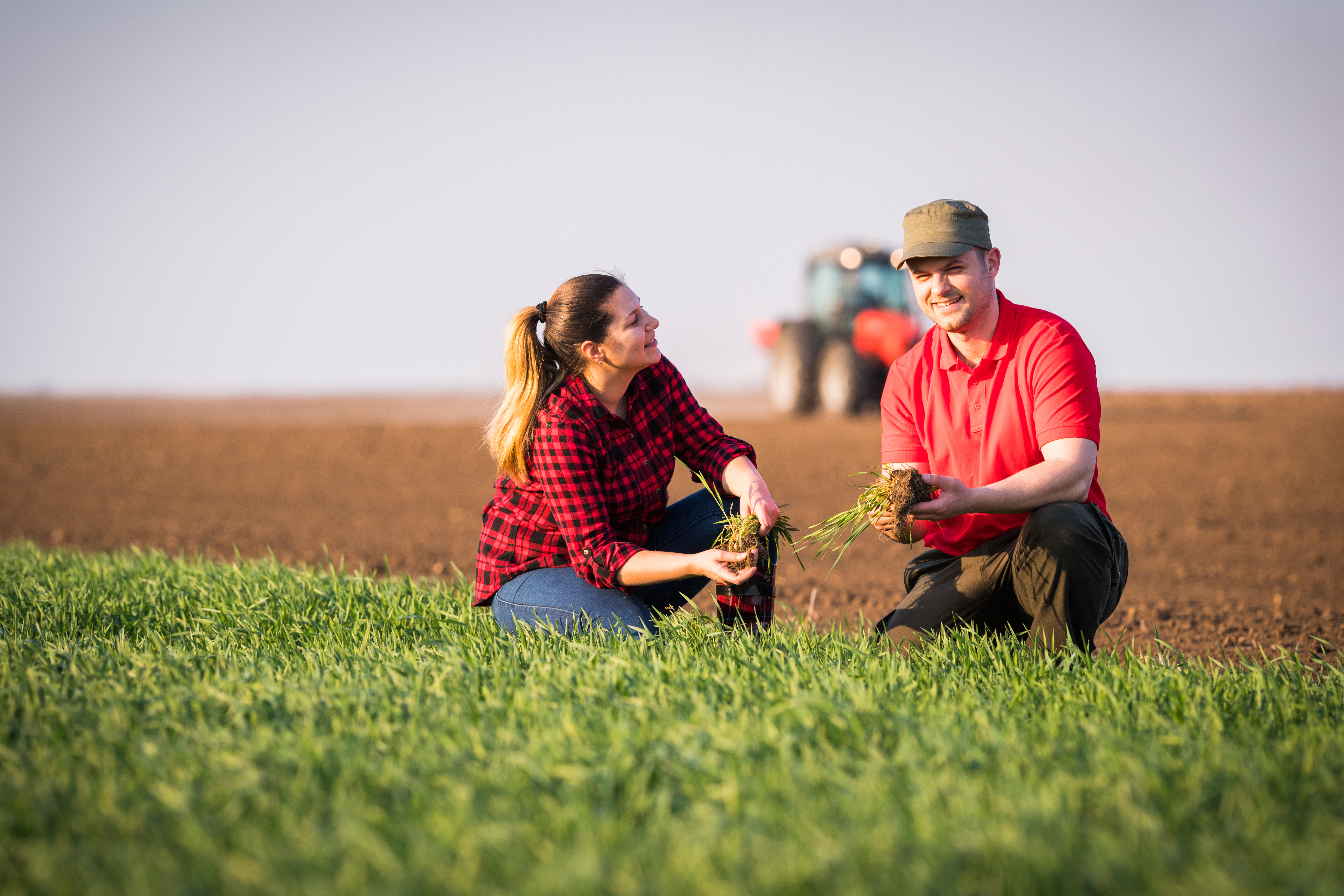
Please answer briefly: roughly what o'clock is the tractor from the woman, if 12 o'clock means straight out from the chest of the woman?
The tractor is roughly at 8 o'clock from the woman.

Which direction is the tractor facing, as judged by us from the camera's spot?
facing the viewer and to the right of the viewer

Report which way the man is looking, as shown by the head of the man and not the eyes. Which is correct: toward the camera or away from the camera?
toward the camera

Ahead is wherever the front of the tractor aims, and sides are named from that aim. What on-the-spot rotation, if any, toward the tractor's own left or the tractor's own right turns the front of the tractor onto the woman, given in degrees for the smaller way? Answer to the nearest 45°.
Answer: approximately 45° to the tractor's own right

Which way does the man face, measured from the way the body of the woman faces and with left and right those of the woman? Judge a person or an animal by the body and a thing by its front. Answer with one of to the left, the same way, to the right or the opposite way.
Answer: to the right

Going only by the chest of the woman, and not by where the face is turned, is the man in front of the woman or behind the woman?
in front

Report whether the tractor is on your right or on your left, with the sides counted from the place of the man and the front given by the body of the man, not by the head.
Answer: on your right

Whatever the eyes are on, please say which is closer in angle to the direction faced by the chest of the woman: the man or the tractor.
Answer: the man

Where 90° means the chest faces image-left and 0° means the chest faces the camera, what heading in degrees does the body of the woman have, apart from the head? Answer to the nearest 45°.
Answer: approximately 315°

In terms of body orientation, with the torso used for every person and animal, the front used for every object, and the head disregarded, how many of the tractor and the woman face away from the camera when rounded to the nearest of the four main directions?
0

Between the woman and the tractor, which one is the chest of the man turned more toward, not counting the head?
the woman
